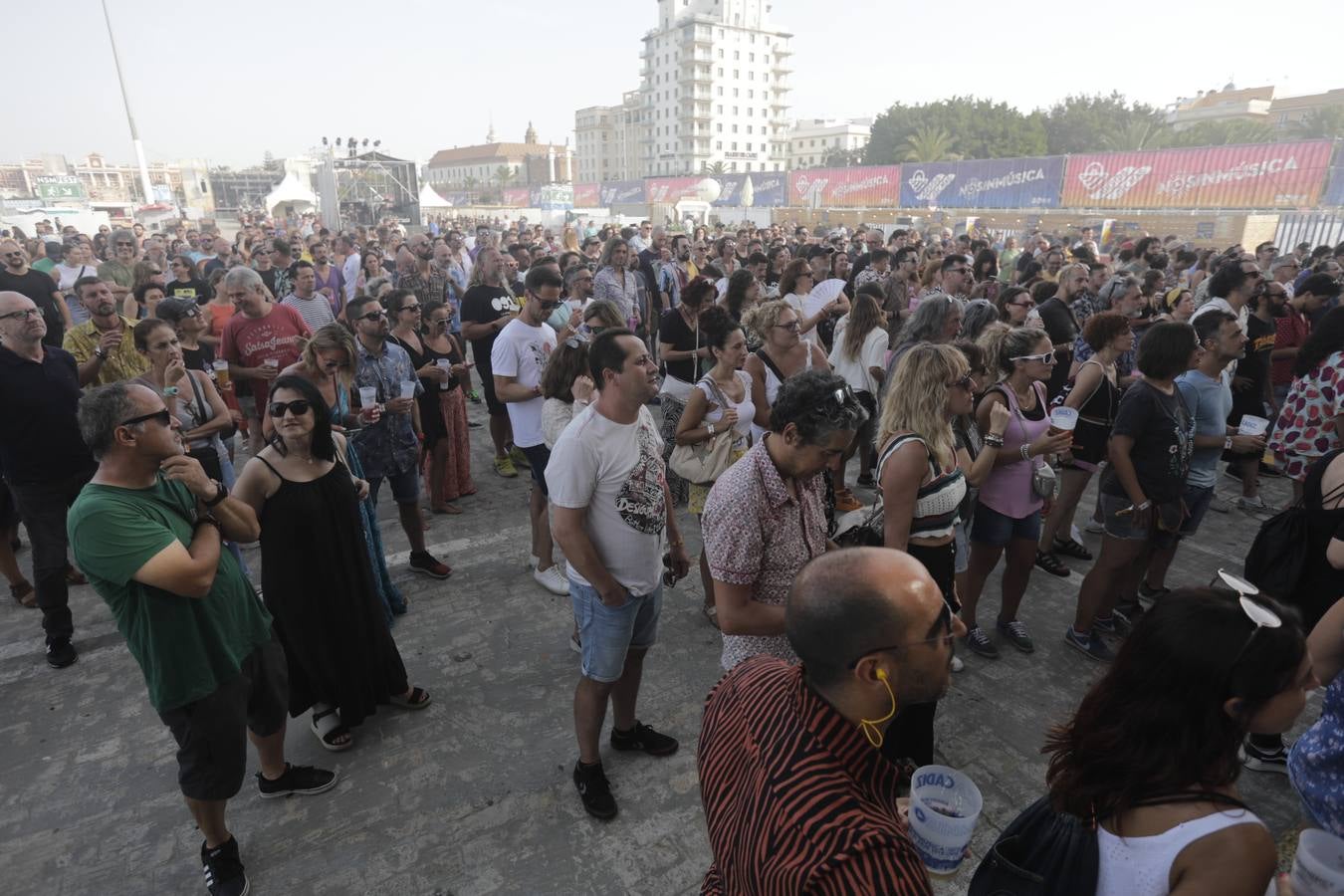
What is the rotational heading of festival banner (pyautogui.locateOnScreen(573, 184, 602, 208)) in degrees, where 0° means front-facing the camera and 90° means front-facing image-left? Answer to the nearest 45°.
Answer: approximately 0°

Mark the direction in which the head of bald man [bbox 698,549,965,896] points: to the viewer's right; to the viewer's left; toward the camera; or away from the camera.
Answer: to the viewer's right

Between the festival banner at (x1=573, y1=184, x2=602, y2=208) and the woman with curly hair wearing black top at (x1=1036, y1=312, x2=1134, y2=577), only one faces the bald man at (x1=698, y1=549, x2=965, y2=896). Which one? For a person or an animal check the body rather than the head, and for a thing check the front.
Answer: the festival banner

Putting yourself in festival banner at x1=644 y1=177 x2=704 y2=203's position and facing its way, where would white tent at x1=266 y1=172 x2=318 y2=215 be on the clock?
The white tent is roughly at 2 o'clock from the festival banner.

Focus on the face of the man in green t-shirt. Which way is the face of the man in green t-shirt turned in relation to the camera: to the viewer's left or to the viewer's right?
to the viewer's right

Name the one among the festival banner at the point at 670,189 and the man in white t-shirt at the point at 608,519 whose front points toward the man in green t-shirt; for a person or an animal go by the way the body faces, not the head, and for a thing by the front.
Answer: the festival banner

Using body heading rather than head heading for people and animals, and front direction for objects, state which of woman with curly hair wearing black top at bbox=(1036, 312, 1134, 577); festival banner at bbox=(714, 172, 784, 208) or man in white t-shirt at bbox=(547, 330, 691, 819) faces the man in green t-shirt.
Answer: the festival banner

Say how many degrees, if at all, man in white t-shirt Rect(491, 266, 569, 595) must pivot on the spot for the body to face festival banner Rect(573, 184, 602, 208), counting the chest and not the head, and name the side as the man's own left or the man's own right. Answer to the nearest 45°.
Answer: approximately 135° to the man's own left
